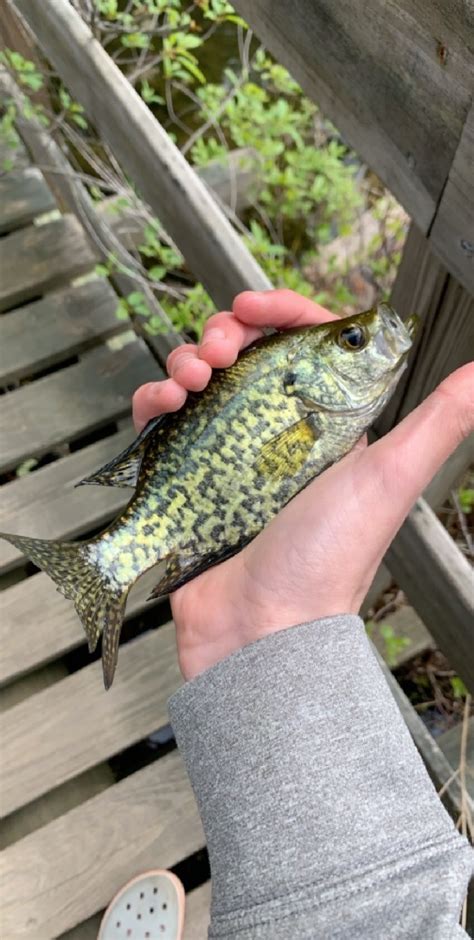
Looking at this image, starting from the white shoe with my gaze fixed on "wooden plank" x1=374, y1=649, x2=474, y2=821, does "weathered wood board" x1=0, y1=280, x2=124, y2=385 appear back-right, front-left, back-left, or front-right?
front-left

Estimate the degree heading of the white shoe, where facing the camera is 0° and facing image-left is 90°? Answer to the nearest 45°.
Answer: approximately 180°
